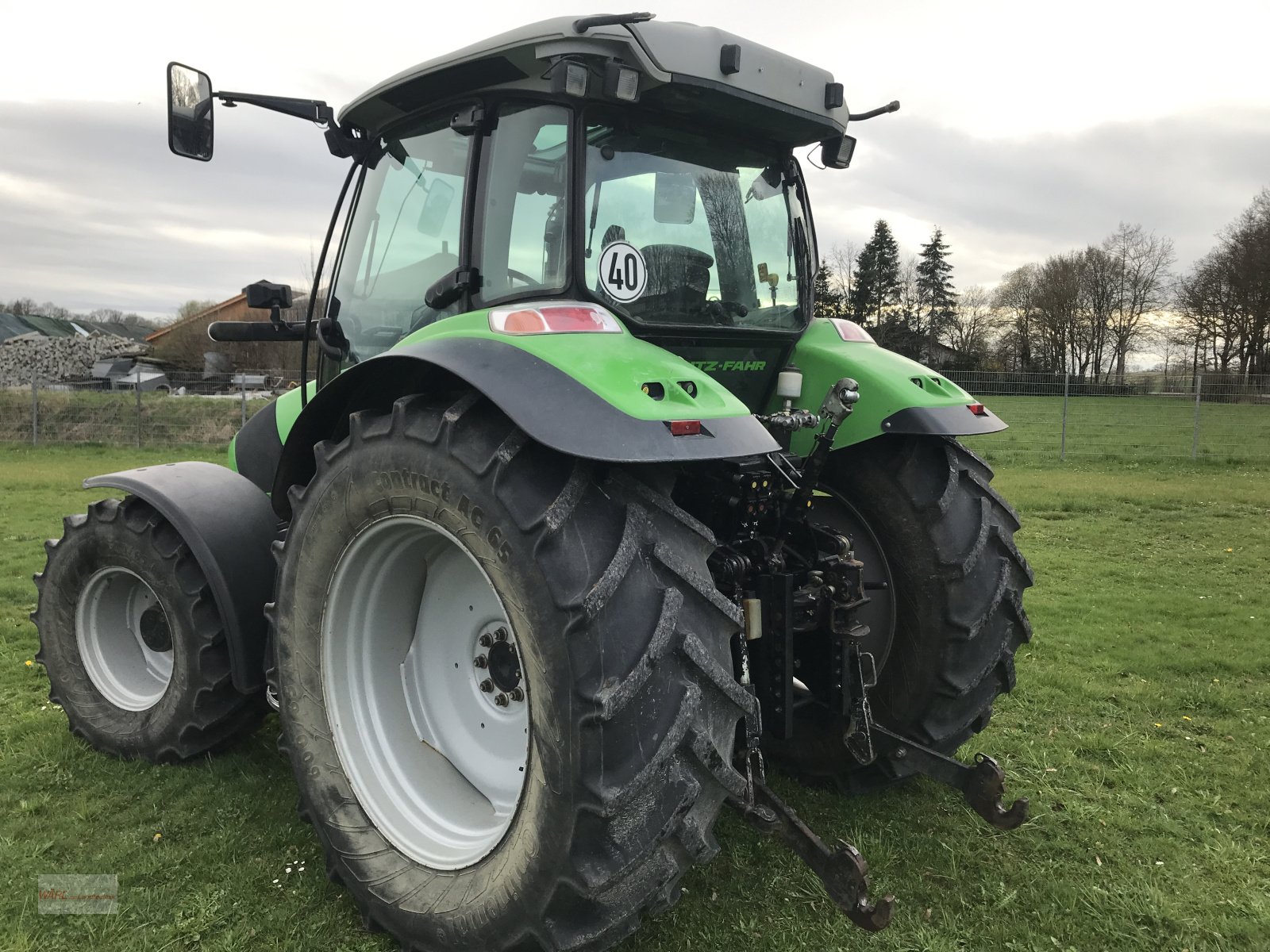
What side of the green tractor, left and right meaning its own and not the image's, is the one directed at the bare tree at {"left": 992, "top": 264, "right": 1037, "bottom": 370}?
right

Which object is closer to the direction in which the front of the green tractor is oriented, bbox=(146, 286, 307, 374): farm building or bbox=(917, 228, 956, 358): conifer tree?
the farm building

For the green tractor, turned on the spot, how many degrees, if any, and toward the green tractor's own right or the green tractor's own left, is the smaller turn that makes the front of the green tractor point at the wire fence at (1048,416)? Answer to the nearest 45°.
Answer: approximately 90° to the green tractor's own right

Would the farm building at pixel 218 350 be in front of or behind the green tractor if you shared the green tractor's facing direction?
in front

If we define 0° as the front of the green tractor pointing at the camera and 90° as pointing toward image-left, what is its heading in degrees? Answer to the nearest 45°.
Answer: approximately 135°

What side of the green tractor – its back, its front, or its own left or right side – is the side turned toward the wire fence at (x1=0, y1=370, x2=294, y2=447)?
front

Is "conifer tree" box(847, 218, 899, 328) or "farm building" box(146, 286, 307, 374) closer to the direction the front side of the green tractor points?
the farm building
